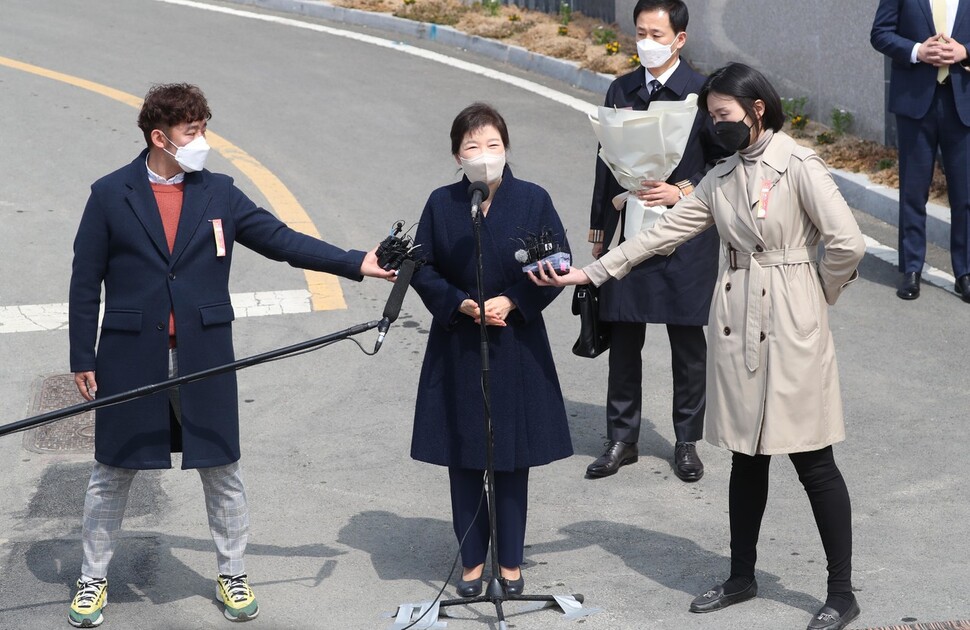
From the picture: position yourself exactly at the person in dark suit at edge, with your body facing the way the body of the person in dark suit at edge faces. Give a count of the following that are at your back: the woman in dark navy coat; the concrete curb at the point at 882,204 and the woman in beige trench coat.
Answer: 1

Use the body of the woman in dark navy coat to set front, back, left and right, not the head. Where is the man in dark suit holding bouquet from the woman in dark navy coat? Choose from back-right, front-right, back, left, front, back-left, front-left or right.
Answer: back-left

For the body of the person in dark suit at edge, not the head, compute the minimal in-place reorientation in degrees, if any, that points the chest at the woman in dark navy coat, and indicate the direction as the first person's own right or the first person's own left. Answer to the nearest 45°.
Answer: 0° — they already face them

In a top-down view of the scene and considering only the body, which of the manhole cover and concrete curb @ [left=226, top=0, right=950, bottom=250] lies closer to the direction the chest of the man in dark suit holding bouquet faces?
the manhole cover

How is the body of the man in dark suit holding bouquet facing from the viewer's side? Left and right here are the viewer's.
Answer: facing the viewer

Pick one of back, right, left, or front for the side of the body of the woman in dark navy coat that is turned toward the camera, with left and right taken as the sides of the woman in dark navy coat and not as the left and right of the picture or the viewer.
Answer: front

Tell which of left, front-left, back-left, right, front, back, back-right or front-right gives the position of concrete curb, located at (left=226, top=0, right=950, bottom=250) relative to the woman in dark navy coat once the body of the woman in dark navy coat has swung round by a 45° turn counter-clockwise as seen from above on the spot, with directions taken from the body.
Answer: back-left

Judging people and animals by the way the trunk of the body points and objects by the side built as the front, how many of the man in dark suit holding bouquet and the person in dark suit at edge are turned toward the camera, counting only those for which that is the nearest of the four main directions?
2

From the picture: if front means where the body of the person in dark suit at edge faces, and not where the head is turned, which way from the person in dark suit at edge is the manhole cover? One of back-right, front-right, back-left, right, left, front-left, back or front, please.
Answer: front-right

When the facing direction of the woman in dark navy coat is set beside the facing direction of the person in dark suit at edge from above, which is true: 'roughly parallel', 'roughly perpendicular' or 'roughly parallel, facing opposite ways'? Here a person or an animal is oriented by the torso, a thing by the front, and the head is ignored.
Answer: roughly parallel
